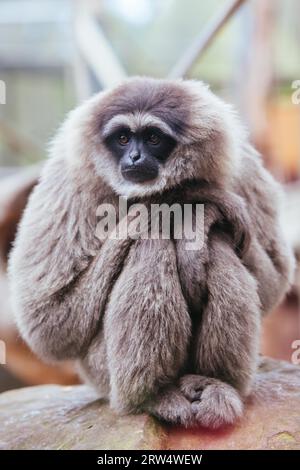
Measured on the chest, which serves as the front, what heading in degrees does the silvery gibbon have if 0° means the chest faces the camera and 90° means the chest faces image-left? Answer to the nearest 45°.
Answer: approximately 0°
